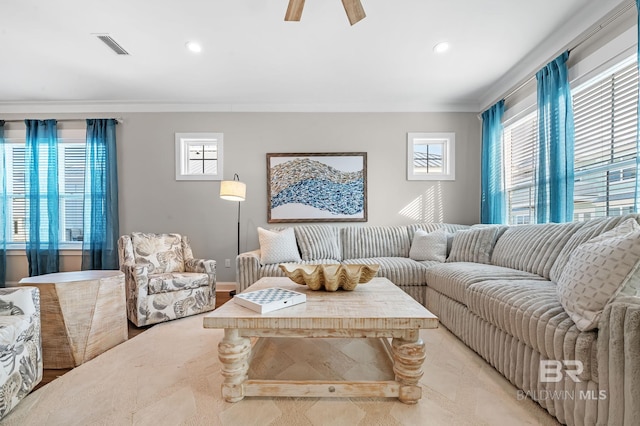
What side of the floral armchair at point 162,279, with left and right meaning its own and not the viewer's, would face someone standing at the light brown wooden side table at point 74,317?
right

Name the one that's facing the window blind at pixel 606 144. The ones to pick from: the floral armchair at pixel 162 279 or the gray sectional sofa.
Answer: the floral armchair

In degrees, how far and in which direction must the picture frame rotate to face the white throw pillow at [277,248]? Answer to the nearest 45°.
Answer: approximately 45° to its right

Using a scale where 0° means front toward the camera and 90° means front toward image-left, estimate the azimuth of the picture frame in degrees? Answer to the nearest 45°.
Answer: approximately 0°

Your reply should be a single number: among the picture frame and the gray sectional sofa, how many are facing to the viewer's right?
0

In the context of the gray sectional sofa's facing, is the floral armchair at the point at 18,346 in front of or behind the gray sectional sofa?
in front

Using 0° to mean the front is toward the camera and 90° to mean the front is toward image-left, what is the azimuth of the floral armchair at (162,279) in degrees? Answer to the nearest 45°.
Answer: approximately 315°

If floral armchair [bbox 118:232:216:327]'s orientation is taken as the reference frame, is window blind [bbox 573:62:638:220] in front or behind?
in front

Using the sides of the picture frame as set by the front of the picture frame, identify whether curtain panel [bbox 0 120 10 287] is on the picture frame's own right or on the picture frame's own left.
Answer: on the picture frame's own right

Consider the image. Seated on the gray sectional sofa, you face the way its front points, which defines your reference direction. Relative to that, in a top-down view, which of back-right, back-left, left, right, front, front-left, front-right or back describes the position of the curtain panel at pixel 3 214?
front-right

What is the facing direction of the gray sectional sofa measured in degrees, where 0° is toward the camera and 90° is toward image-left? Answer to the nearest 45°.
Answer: approximately 45°

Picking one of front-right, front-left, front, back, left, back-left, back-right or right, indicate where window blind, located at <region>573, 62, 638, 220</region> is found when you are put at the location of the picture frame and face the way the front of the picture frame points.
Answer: front-left

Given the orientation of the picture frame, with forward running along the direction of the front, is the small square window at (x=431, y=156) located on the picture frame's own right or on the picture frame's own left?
on the picture frame's own left
